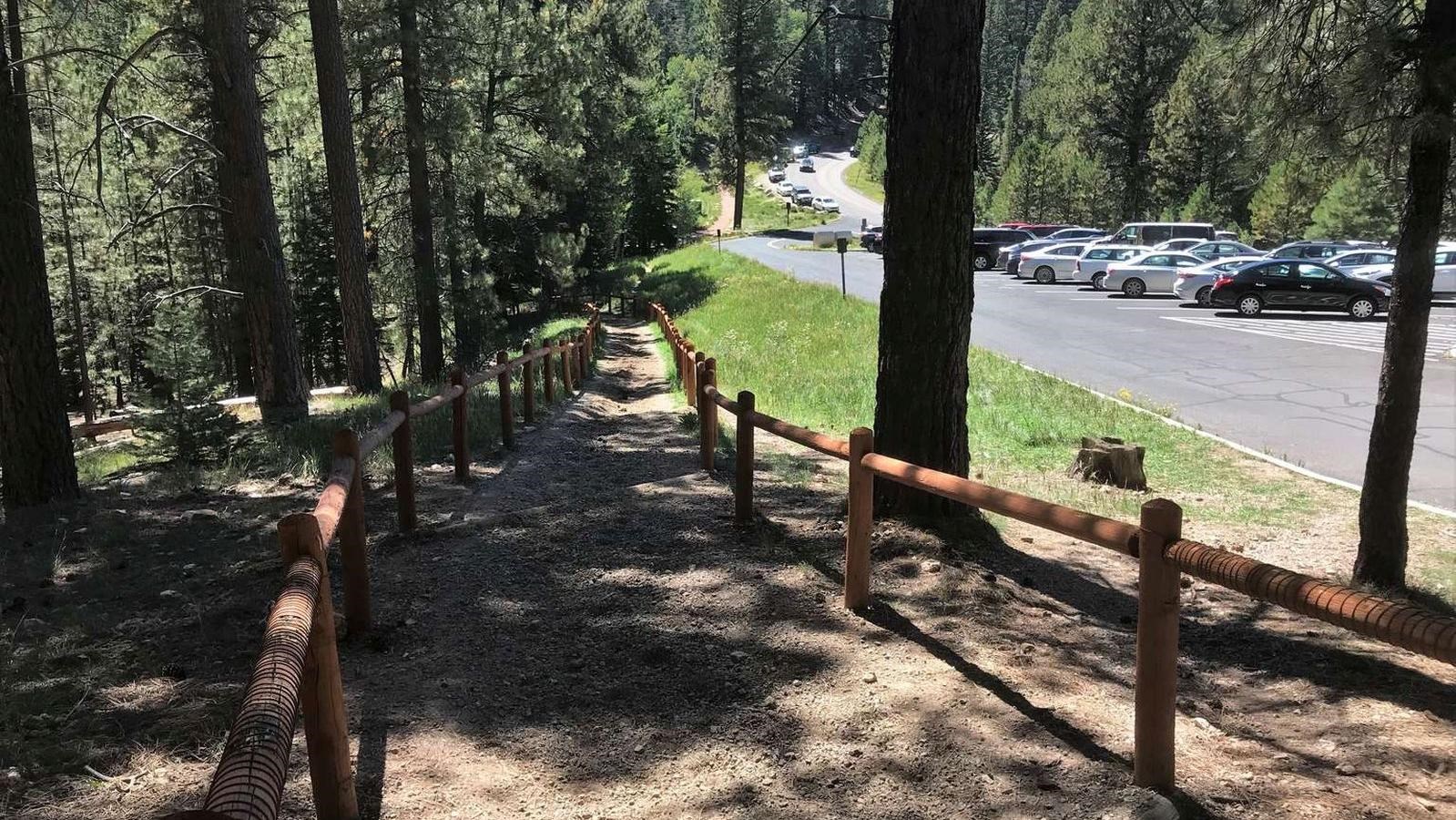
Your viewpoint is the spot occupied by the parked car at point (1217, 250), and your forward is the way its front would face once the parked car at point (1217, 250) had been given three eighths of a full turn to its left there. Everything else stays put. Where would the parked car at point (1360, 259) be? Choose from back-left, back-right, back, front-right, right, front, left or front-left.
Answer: front

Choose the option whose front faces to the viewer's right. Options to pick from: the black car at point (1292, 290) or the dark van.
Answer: the black car

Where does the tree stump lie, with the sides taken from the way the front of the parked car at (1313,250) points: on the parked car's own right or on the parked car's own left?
on the parked car's own left

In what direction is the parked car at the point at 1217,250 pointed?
to the viewer's left

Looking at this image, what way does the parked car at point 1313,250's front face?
to the viewer's left

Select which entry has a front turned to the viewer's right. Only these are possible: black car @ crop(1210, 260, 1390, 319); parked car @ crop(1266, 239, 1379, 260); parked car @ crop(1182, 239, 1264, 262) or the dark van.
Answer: the black car
